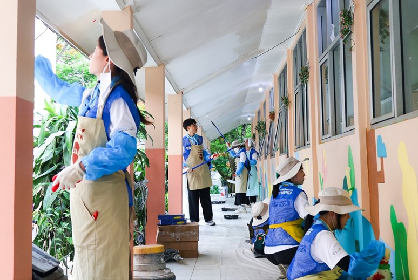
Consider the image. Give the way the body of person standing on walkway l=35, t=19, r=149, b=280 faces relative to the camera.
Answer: to the viewer's left

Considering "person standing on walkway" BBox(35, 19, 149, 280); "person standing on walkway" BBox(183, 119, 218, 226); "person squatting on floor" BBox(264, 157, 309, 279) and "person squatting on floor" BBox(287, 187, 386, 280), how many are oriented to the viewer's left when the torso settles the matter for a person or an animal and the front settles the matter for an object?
1

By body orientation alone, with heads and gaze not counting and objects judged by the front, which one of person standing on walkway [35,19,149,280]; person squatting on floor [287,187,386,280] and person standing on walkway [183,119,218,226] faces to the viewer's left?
person standing on walkway [35,19,149,280]

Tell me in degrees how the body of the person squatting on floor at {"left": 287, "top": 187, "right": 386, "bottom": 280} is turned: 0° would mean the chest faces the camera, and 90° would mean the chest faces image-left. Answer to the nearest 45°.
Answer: approximately 270°

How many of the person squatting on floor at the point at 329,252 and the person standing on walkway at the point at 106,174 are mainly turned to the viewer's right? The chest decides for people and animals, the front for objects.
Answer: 1

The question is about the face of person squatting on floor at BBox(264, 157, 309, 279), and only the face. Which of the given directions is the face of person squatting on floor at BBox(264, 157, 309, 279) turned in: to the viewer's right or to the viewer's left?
to the viewer's right

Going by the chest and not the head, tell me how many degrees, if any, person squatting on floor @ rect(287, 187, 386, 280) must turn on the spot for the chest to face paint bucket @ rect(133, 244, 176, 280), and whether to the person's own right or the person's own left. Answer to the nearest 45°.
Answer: approximately 135° to the person's own left

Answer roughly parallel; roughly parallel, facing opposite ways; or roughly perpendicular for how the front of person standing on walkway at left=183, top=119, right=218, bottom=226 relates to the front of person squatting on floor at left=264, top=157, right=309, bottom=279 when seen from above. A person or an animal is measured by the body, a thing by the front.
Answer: roughly perpendicular
